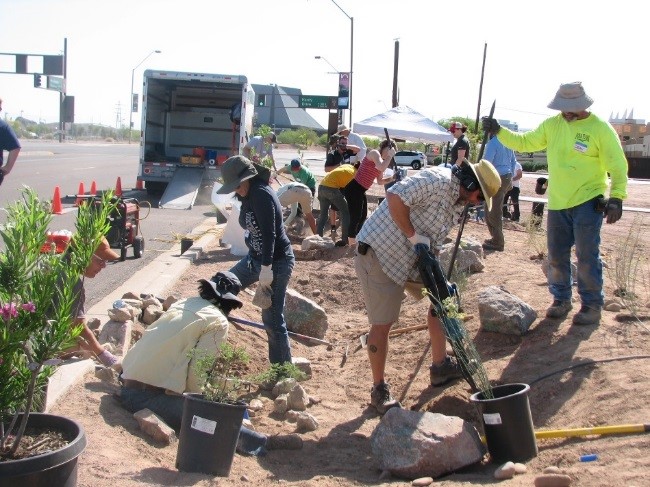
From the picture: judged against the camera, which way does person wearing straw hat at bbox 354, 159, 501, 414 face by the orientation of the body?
to the viewer's right

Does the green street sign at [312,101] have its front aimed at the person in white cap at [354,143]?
yes

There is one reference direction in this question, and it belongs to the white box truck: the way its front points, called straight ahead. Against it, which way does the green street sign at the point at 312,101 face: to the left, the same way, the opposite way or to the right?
the opposite way

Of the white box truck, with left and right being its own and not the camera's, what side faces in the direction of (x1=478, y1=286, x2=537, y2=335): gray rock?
back

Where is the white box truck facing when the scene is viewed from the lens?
facing away from the viewer

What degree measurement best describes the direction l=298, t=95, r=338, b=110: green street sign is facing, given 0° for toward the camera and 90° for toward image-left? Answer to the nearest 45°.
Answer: approximately 0°

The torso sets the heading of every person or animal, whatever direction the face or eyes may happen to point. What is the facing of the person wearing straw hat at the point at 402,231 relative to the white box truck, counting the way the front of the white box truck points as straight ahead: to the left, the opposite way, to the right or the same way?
to the right

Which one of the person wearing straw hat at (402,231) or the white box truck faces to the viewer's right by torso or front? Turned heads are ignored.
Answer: the person wearing straw hat
